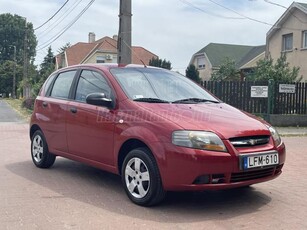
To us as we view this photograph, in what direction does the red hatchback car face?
facing the viewer and to the right of the viewer

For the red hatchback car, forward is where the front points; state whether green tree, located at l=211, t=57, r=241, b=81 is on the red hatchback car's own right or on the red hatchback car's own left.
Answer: on the red hatchback car's own left

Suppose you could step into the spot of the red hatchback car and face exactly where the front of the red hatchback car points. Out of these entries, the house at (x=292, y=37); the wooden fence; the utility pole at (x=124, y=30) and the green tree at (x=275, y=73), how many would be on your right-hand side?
0

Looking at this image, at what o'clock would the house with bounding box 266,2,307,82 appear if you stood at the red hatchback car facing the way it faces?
The house is roughly at 8 o'clock from the red hatchback car.

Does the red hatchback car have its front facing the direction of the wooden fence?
no

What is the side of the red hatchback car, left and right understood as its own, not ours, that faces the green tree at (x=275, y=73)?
left

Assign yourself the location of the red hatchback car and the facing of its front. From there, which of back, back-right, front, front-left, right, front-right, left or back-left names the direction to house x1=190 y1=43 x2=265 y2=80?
back-left

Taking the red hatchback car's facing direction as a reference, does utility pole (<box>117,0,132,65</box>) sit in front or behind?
behind
